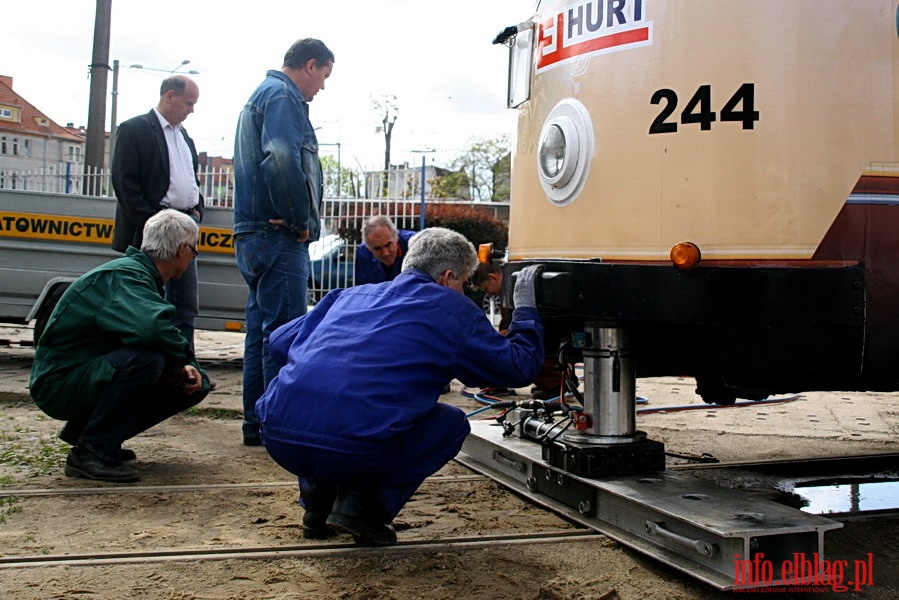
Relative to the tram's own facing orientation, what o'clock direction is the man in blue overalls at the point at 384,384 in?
The man in blue overalls is roughly at 1 o'clock from the tram.

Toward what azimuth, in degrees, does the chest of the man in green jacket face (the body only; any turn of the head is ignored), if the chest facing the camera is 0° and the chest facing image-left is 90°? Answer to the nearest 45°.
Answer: approximately 270°

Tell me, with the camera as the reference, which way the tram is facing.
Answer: facing the viewer and to the left of the viewer

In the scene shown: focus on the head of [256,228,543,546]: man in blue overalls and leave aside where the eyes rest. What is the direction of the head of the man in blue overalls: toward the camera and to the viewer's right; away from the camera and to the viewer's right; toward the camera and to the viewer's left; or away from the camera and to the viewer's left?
away from the camera and to the viewer's right

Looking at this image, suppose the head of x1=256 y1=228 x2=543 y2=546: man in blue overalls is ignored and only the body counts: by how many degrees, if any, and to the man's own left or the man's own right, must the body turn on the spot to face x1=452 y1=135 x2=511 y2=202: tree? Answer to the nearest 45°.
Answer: approximately 45° to the man's own left

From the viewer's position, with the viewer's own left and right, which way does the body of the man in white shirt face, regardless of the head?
facing the viewer and to the right of the viewer

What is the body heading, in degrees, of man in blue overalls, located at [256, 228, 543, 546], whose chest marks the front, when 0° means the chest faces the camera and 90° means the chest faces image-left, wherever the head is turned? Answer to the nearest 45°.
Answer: approximately 225°

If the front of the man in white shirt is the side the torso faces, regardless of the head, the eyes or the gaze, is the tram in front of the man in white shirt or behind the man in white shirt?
in front

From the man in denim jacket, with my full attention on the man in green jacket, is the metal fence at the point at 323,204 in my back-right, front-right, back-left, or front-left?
back-right

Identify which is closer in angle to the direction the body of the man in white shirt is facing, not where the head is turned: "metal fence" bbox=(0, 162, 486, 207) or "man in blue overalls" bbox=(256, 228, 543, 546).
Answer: the man in blue overalls
